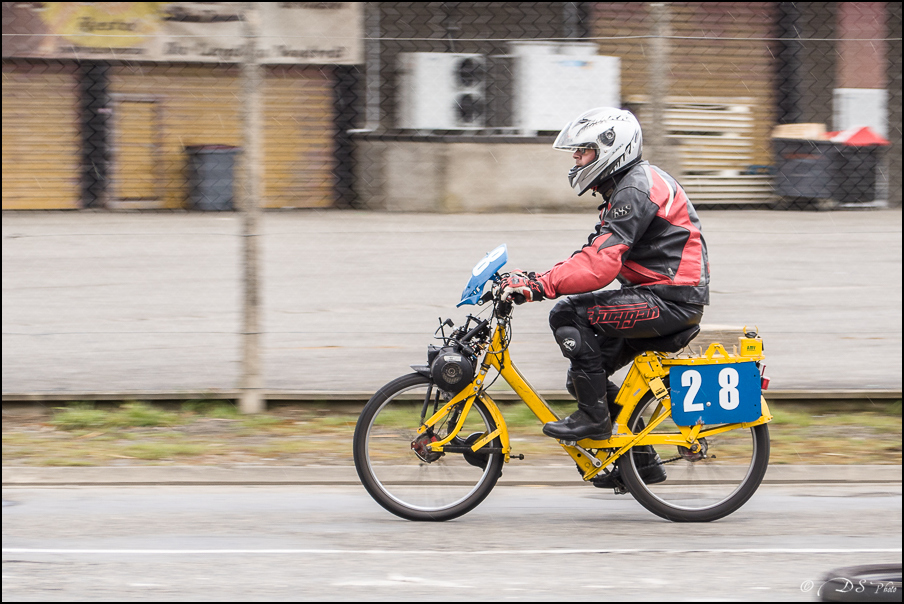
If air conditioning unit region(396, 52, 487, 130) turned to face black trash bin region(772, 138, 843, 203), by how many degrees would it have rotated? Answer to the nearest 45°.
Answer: approximately 90° to its left

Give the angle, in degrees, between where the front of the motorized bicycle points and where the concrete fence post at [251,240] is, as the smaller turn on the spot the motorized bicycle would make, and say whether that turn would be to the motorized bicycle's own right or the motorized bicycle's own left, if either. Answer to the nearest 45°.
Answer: approximately 45° to the motorized bicycle's own right

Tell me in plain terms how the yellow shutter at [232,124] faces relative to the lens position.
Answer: facing the viewer

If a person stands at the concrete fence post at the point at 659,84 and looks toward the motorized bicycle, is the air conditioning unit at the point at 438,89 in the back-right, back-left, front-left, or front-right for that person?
back-right

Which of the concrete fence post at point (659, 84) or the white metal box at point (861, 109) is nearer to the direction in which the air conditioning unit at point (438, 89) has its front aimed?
the concrete fence post

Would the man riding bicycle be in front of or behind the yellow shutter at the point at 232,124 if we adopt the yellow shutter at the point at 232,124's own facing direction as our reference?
in front

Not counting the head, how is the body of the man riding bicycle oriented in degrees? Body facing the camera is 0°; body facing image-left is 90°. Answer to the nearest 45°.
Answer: approximately 90°

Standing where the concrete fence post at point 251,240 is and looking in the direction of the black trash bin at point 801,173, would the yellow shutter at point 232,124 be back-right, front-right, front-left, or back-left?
front-left

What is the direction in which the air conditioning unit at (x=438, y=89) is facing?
toward the camera

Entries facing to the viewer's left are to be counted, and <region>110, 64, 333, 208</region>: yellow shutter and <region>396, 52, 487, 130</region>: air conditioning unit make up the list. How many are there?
0

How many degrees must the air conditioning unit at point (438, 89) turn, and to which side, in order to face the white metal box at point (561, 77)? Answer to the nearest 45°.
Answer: approximately 90° to its left

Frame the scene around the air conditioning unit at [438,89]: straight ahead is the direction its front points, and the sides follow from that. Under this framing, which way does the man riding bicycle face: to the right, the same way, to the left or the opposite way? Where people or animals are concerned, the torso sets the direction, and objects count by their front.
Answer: to the right

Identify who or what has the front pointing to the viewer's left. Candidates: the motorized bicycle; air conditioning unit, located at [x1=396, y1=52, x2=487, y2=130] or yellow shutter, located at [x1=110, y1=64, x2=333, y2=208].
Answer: the motorized bicycle
